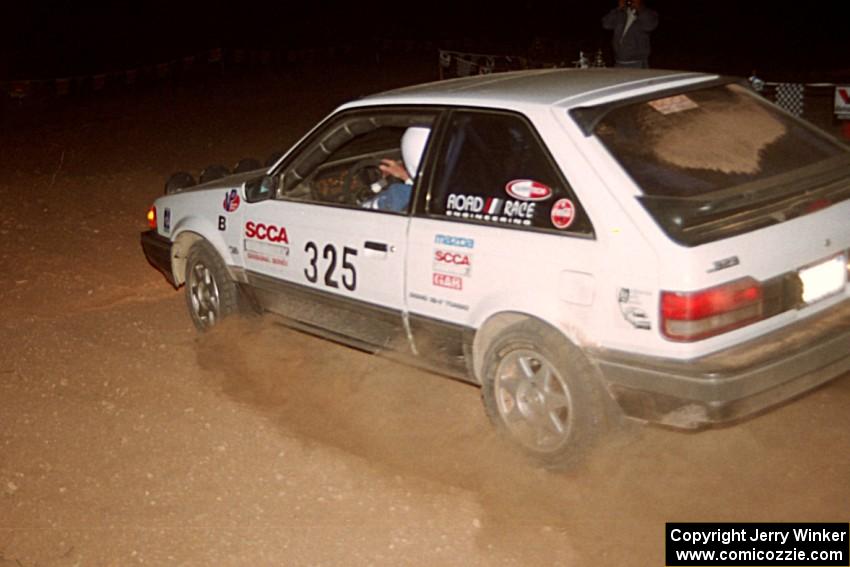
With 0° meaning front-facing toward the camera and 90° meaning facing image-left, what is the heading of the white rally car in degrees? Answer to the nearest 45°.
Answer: approximately 135°

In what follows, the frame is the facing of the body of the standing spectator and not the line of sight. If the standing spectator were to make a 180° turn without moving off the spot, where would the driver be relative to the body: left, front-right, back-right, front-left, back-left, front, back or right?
back

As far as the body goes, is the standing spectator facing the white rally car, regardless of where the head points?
yes

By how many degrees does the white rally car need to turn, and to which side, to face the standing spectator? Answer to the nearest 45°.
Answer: approximately 45° to its right

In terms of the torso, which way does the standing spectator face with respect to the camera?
toward the camera

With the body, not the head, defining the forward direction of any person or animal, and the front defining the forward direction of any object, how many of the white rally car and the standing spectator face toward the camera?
1
